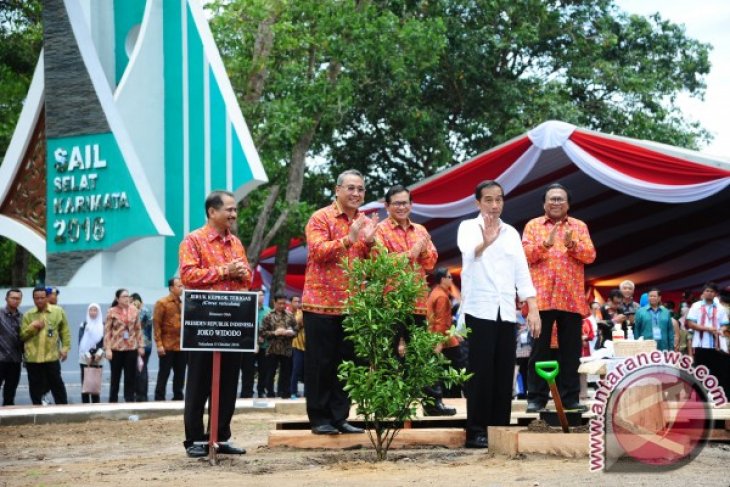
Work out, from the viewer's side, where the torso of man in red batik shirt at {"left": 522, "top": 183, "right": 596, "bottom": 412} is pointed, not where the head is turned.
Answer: toward the camera

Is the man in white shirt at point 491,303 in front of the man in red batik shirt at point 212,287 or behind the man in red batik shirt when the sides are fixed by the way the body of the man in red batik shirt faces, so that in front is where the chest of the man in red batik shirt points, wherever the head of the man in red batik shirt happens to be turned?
in front

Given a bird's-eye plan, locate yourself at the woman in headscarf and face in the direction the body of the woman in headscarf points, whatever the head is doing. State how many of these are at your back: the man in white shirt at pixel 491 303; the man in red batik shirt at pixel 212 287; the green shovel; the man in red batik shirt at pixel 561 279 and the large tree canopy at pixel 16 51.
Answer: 1

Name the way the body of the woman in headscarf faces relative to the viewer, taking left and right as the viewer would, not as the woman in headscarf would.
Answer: facing the viewer

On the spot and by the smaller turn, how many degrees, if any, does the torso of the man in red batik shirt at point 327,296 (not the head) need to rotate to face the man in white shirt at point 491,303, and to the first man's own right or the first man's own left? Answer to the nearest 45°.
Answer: approximately 45° to the first man's own left

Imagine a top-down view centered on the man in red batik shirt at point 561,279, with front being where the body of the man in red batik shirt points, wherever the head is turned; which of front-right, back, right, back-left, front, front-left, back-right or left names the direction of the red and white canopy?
back

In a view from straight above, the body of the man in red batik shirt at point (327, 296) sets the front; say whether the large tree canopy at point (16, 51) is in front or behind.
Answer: behind

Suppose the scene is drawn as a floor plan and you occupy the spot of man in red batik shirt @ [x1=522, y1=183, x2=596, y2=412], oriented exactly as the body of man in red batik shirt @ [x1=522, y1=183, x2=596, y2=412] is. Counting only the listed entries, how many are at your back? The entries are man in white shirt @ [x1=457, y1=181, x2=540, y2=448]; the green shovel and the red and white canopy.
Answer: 1

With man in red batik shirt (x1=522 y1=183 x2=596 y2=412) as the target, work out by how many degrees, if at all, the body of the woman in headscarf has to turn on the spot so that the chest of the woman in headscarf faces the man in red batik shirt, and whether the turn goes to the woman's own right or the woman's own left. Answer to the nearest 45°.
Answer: approximately 45° to the woman's own left

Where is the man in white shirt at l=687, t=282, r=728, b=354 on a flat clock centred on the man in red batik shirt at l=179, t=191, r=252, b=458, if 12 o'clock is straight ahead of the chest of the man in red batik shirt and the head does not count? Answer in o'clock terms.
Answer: The man in white shirt is roughly at 9 o'clock from the man in red batik shirt.

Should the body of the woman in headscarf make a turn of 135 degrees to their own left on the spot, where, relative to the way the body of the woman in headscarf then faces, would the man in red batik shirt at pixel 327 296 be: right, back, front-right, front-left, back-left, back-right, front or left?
back-right

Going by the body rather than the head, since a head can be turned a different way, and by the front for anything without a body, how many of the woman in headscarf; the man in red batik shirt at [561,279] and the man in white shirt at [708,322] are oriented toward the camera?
3

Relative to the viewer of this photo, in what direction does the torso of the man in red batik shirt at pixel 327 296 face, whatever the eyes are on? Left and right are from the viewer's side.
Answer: facing the viewer and to the right of the viewer

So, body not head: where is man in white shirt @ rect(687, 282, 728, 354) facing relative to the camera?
toward the camera

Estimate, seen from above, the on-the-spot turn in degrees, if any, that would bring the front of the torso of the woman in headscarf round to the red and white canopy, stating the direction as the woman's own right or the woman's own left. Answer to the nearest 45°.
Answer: approximately 90° to the woman's own left

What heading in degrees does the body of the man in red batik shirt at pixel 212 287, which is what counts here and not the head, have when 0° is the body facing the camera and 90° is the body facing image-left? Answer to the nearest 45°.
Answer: approximately 315°

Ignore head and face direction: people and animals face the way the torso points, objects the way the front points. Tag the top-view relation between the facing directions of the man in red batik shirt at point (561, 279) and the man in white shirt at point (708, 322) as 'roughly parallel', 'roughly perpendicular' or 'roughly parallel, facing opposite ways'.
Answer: roughly parallel

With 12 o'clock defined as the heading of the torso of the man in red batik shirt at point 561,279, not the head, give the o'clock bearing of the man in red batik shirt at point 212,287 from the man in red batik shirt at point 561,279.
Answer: the man in red batik shirt at point 212,287 is roughly at 2 o'clock from the man in red batik shirt at point 561,279.
